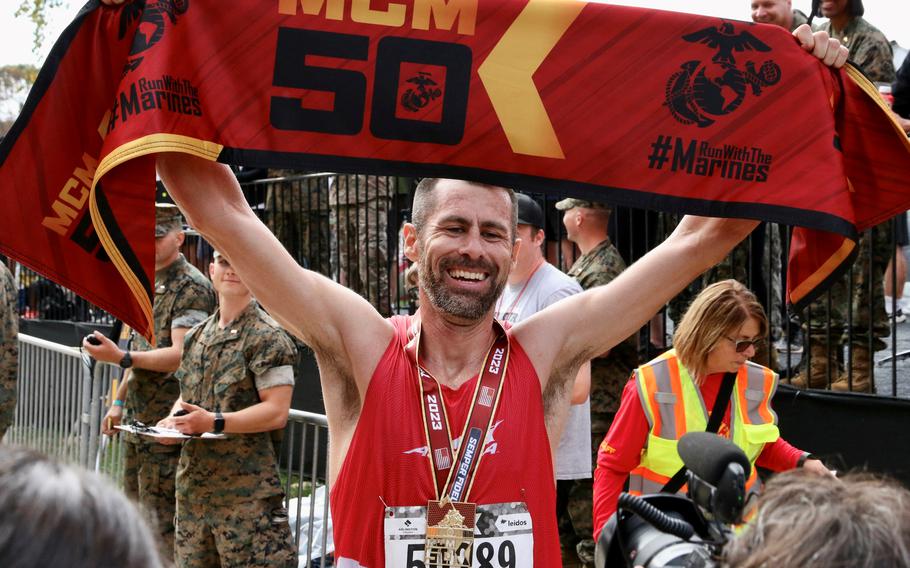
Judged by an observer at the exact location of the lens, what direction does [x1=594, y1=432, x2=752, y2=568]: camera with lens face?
facing away from the viewer and to the left of the viewer

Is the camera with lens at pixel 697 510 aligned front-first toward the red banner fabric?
yes

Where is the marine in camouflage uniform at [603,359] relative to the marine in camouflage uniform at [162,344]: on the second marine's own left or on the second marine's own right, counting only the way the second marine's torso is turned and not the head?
on the second marine's own left

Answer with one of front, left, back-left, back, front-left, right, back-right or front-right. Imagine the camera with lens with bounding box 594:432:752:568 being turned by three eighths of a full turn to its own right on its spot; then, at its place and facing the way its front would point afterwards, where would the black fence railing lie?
left

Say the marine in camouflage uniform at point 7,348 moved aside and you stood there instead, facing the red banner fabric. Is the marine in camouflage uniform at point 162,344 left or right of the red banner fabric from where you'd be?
left

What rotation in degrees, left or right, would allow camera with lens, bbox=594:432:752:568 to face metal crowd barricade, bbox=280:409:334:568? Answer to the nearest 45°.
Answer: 0° — it already faces it

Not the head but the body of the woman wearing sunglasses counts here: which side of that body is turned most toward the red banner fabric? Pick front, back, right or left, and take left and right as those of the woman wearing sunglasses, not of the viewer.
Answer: right

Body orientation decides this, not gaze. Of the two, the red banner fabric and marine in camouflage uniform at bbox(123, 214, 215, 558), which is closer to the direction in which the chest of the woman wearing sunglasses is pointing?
the red banner fabric

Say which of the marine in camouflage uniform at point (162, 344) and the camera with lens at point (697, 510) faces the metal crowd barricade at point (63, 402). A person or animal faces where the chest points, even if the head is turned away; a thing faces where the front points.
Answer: the camera with lens

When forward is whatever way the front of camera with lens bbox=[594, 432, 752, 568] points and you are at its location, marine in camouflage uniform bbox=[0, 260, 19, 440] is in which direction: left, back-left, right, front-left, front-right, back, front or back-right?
front
